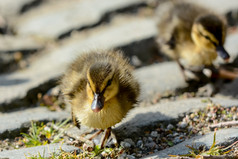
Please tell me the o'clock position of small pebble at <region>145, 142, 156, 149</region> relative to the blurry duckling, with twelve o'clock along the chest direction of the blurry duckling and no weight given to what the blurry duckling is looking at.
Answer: The small pebble is roughly at 2 o'clock from the blurry duckling.

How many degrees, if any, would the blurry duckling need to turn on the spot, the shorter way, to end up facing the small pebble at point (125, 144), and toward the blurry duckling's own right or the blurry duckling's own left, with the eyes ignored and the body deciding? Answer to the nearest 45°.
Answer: approximately 45° to the blurry duckling's own right

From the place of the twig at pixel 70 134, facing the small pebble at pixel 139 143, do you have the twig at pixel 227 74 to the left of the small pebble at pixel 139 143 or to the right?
left

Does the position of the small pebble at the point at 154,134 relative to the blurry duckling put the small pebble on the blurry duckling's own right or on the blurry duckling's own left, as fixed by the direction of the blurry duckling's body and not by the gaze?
on the blurry duckling's own right

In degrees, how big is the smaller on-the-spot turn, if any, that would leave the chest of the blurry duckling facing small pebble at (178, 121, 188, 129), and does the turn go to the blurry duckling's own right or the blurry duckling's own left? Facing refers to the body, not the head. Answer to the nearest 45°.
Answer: approximately 45° to the blurry duckling's own right

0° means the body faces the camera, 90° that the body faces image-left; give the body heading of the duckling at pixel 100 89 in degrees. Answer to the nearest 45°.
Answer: approximately 0°

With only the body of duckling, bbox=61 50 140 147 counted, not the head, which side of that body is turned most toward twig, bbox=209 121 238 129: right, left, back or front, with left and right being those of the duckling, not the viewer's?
left

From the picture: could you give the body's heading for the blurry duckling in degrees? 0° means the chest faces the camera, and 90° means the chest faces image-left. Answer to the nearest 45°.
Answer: approximately 315°

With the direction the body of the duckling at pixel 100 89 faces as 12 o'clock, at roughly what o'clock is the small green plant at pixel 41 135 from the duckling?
The small green plant is roughly at 4 o'clock from the duckling.
